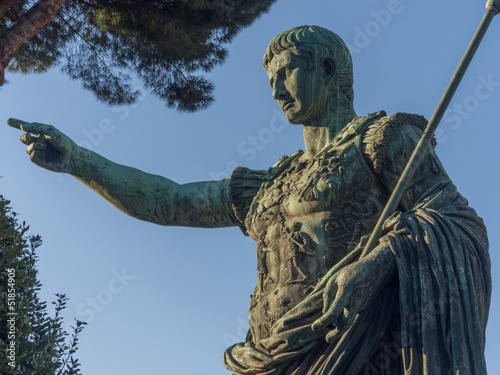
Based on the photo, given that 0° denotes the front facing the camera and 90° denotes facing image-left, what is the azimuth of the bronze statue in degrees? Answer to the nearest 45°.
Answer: approximately 45°
